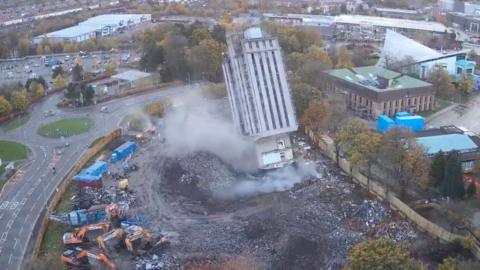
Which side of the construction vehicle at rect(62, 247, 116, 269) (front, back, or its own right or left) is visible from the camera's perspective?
right

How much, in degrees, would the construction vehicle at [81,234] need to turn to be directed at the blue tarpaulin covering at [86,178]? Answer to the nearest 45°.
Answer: approximately 90° to its left

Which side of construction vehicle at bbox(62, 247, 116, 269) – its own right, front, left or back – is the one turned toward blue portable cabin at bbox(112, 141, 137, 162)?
left

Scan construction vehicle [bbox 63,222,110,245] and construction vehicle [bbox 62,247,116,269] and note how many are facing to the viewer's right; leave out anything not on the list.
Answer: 2

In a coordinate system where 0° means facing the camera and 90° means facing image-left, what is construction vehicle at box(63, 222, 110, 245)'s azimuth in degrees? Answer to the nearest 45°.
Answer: approximately 270°

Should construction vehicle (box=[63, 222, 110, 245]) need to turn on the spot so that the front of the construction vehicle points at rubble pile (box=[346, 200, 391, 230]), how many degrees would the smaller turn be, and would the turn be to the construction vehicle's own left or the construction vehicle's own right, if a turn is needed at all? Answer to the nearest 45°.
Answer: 0° — it already faces it

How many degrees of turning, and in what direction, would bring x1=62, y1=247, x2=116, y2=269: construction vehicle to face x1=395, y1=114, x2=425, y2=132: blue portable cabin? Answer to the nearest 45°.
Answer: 0° — it already faces it

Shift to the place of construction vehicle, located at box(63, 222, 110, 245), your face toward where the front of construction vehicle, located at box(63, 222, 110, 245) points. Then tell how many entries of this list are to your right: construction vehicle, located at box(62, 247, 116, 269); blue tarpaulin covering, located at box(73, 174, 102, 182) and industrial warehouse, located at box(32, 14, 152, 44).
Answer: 1

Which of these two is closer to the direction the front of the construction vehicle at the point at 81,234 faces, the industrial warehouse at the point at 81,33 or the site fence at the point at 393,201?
the site fence
